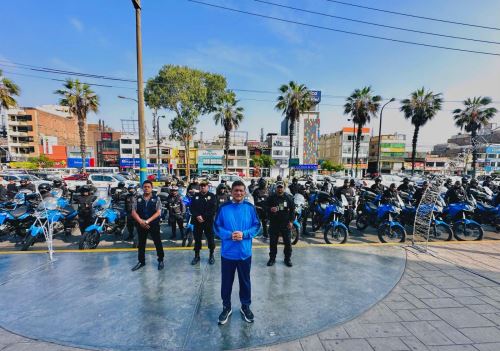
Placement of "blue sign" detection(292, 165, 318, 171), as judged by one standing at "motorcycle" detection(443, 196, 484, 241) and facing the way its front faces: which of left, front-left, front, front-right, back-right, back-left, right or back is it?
back

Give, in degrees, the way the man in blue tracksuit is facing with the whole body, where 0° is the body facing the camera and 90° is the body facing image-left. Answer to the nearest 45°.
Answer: approximately 0°

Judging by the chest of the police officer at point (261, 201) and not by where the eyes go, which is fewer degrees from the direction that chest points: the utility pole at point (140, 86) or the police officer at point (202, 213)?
the police officer

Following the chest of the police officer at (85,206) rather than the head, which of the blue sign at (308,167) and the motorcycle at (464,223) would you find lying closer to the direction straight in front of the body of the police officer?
the motorcycle

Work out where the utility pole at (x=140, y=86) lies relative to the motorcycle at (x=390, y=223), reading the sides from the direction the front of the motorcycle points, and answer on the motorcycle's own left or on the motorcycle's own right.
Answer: on the motorcycle's own right

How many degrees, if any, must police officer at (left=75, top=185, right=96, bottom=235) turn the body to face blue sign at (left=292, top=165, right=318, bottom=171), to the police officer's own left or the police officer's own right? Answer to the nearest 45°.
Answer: approximately 135° to the police officer's own left

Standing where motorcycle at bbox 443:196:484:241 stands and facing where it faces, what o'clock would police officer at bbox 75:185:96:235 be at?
The police officer is roughly at 3 o'clock from the motorcycle.
